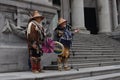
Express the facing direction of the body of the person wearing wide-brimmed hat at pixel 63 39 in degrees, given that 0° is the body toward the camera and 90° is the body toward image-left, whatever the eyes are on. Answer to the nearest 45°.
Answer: approximately 315°

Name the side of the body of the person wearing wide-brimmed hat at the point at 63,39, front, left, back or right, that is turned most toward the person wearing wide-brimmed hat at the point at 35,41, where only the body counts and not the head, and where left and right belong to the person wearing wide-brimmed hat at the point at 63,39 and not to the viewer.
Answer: right
